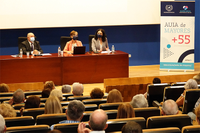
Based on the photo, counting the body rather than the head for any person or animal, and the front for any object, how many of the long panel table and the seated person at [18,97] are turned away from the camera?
1

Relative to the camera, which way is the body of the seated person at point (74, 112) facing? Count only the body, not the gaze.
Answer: away from the camera

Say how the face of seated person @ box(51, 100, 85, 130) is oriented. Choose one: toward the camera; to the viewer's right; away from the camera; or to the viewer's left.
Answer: away from the camera

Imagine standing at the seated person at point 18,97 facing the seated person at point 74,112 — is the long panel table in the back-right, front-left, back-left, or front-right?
back-left

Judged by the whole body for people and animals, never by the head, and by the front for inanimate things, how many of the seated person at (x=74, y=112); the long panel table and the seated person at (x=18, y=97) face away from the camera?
2

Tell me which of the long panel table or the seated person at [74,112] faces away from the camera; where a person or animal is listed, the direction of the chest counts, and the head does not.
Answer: the seated person

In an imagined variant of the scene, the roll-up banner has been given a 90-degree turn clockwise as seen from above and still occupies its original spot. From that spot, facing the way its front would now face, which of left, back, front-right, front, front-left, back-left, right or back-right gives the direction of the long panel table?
front-left

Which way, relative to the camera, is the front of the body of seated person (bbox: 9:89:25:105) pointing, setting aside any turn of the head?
away from the camera

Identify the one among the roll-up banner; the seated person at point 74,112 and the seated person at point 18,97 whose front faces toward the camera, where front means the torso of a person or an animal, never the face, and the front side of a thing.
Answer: the roll-up banner

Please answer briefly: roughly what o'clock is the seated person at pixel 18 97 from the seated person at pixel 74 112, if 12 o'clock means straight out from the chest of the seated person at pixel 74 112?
the seated person at pixel 18 97 is roughly at 11 o'clock from the seated person at pixel 74 112.

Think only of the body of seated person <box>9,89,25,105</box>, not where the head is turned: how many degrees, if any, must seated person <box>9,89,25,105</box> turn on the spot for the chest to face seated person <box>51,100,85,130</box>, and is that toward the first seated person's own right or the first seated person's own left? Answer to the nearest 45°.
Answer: approximately 180°

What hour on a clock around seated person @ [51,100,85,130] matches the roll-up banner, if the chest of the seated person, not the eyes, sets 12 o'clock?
The roll-up banner is roughly at 1 o'clock from the seated person.

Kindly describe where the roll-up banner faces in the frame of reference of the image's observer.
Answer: facing the viewer

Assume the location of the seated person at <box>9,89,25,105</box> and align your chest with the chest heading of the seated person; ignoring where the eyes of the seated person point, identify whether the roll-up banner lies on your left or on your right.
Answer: on your right

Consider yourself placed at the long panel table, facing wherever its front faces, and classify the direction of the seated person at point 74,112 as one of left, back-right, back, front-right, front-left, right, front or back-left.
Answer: front
